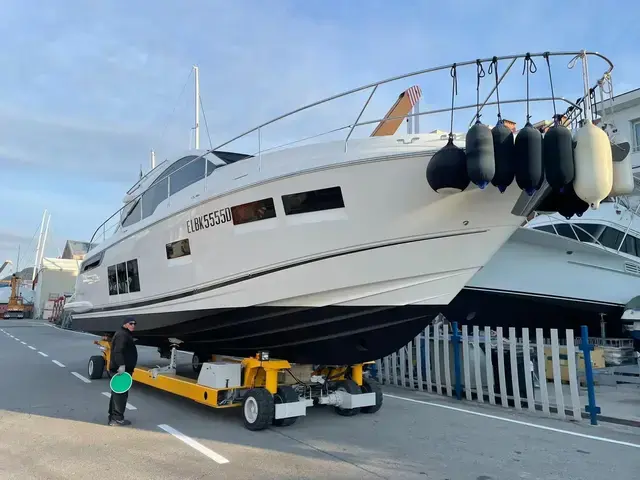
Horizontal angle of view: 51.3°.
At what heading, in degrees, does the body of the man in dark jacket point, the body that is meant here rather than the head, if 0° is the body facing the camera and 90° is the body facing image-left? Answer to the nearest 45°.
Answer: approximately 270°

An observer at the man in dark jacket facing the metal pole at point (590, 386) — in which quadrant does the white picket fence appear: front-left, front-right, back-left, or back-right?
front-left

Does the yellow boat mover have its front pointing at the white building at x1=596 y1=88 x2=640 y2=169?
no
